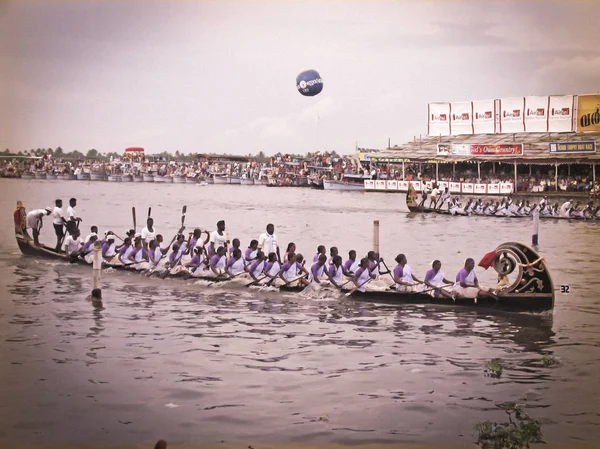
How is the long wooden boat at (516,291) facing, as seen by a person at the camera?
facing the viewer and to the right of the viewer

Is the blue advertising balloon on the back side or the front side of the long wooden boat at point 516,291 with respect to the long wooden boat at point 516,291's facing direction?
on the back side

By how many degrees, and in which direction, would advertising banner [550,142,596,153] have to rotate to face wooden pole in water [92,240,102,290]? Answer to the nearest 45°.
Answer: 0° — it already faces it

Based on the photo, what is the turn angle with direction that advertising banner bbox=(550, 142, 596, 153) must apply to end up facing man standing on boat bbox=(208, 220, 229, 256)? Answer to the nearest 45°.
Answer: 0° — it already faces them

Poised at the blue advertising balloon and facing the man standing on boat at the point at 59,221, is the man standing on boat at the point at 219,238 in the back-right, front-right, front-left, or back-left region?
front-left

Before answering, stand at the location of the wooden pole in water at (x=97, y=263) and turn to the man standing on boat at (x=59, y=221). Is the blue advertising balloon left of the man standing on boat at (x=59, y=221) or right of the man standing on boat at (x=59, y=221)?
right

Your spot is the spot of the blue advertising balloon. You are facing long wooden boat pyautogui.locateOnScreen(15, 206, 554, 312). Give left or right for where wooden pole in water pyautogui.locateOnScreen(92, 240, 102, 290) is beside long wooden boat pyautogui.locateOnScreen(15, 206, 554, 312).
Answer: right

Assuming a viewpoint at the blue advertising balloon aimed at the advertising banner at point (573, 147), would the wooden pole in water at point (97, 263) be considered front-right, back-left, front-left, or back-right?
back-right

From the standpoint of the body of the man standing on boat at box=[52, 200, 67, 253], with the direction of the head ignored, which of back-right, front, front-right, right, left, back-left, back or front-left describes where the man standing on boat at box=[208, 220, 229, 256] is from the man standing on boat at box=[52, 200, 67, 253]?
front-right

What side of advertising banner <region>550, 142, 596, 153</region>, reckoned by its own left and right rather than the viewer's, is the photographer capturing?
front

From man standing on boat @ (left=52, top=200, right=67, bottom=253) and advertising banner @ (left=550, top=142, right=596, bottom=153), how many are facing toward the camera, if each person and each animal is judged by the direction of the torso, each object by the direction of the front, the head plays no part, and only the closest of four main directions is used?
1

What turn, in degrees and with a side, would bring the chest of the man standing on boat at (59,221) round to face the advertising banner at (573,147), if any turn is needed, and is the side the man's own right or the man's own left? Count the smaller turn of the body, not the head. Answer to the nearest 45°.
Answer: approximately 45° to the man's own left

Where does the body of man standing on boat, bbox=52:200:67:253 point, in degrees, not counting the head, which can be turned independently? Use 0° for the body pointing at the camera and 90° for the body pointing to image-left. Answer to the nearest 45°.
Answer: approximately 270°
